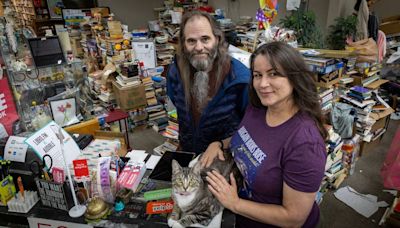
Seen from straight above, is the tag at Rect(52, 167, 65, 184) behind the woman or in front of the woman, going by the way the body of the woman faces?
in front

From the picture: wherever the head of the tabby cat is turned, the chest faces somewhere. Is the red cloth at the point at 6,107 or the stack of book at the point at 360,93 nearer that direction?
the red cloth

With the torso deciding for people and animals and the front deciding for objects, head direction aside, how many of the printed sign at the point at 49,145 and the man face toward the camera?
2

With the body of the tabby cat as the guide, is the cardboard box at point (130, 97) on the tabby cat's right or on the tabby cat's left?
on the tabby cat's right

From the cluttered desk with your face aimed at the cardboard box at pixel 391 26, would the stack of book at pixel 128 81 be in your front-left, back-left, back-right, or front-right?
front-left

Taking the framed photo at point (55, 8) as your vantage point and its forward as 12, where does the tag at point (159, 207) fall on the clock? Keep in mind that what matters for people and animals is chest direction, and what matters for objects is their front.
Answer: The tag is roughly at 12 o'clock from the framed photo.

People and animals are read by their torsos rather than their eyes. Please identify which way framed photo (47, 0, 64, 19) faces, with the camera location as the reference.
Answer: facing the viewer

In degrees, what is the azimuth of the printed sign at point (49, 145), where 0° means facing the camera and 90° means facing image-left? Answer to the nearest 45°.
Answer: approximately 0°

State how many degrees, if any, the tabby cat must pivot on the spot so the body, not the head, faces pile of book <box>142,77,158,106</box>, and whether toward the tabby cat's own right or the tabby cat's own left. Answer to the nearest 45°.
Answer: approximately 135° to the tabby cat's own right

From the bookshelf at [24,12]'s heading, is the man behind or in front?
in front

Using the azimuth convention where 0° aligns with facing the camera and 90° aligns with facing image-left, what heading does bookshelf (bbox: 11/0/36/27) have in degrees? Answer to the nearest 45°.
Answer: approximately 315°

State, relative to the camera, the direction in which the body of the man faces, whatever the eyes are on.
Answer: toward the camera
